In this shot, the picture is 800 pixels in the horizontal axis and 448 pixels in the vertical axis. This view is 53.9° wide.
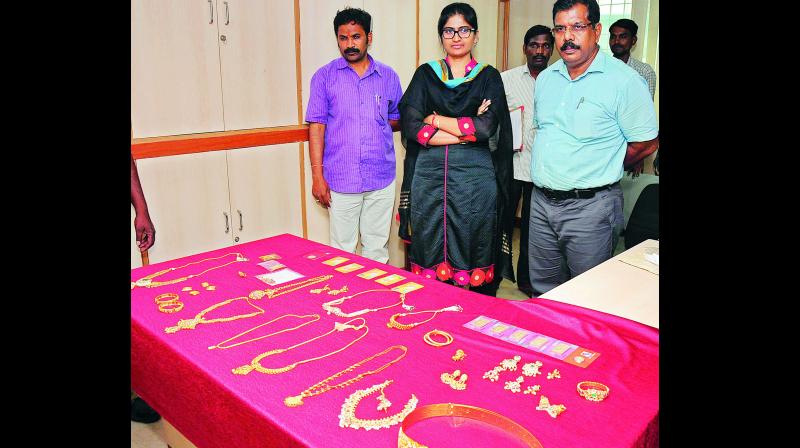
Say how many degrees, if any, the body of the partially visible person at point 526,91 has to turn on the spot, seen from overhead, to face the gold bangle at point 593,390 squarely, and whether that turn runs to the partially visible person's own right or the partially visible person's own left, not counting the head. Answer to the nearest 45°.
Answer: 0° — they already face it

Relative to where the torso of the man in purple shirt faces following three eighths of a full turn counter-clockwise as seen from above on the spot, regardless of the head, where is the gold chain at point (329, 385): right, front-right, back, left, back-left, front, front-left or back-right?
back-right

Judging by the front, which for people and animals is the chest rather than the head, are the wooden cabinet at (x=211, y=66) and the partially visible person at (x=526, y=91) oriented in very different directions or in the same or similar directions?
same or similar directions

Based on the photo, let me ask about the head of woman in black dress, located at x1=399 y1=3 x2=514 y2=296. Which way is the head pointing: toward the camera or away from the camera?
toward the camera

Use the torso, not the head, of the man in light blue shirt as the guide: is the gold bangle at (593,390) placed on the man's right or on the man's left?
on the man's left

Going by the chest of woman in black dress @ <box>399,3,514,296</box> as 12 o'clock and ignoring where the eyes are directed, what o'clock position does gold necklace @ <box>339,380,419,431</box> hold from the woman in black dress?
The gold necklace is roughly at 12 o'clock from the woman in black dress.

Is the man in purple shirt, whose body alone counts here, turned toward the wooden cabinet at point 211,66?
no

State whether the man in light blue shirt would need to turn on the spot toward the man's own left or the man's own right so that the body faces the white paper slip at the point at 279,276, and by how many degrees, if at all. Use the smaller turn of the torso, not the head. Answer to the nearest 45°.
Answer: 0° — they already face it

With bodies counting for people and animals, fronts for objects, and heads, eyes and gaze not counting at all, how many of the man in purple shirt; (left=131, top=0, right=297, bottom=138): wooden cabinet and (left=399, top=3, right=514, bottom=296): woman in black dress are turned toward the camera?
3

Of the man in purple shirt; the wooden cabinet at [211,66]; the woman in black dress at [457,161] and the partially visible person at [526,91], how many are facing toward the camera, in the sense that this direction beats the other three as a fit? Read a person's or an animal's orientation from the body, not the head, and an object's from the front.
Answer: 4

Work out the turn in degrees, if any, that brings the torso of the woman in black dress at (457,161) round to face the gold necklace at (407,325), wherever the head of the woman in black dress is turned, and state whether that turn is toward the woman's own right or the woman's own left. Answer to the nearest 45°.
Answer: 0° — they already face it

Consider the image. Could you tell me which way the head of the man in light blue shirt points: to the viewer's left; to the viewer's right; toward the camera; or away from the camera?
toward the camera

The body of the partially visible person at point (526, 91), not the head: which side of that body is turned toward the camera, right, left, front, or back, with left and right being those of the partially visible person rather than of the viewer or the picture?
front

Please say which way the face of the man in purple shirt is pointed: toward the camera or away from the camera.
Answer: toward the camera

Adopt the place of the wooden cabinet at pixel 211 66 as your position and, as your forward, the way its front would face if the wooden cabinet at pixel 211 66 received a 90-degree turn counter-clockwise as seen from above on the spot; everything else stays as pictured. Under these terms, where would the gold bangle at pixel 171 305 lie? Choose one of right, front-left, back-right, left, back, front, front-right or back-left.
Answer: right

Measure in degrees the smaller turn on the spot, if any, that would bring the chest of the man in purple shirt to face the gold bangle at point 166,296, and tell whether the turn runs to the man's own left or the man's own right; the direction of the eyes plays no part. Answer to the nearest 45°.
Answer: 0° — they already face it

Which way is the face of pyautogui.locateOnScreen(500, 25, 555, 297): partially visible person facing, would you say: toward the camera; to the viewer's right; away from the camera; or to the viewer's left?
toward the camera

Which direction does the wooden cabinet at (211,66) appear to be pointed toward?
toward the camera

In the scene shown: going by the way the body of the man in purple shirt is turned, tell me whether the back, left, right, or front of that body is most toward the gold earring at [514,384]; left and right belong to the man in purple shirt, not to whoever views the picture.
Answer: front

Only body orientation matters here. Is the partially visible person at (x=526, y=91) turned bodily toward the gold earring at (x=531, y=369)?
yes
